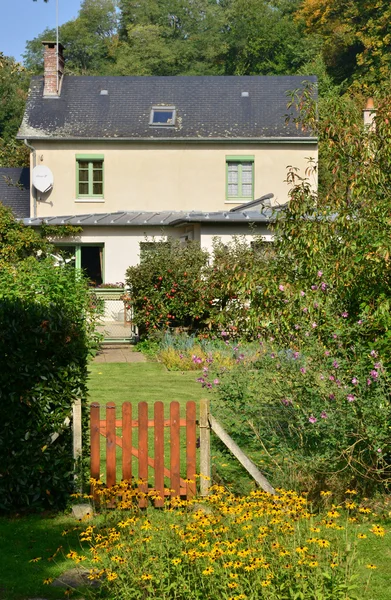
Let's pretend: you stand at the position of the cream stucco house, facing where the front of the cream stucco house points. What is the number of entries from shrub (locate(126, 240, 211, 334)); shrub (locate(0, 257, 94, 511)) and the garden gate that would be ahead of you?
3

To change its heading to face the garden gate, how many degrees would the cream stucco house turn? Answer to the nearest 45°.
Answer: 0° — it already faces it

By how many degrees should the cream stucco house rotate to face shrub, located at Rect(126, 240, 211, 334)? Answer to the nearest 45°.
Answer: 0° — it already faces it

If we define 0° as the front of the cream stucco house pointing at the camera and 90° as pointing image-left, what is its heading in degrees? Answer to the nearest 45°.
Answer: approximately 0°

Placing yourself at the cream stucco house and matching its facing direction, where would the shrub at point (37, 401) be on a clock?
The shrub is roughly at 12 o'clock from the cream stucco house.
